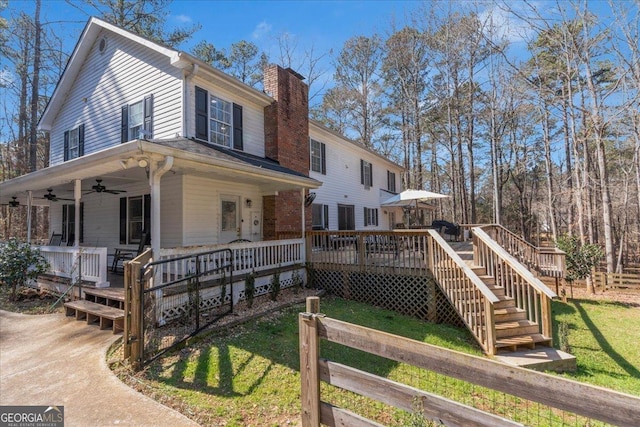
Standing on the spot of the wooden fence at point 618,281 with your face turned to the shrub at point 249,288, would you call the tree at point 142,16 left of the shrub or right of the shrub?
right

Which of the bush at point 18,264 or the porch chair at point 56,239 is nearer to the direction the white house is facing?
the bush

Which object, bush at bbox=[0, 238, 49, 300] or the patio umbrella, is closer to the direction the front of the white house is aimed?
the bush

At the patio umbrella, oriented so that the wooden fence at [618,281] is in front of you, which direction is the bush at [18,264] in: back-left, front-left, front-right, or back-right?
back-right

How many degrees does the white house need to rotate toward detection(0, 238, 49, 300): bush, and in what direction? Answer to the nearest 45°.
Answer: approximately 45° to its right

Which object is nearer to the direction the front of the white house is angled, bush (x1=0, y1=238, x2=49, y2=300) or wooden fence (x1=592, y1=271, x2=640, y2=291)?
the bush

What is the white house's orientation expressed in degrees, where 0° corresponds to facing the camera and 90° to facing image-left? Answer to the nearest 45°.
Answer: approximately 45°

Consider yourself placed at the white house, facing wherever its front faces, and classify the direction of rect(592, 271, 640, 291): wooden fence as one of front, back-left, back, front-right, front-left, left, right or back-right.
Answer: back-left
